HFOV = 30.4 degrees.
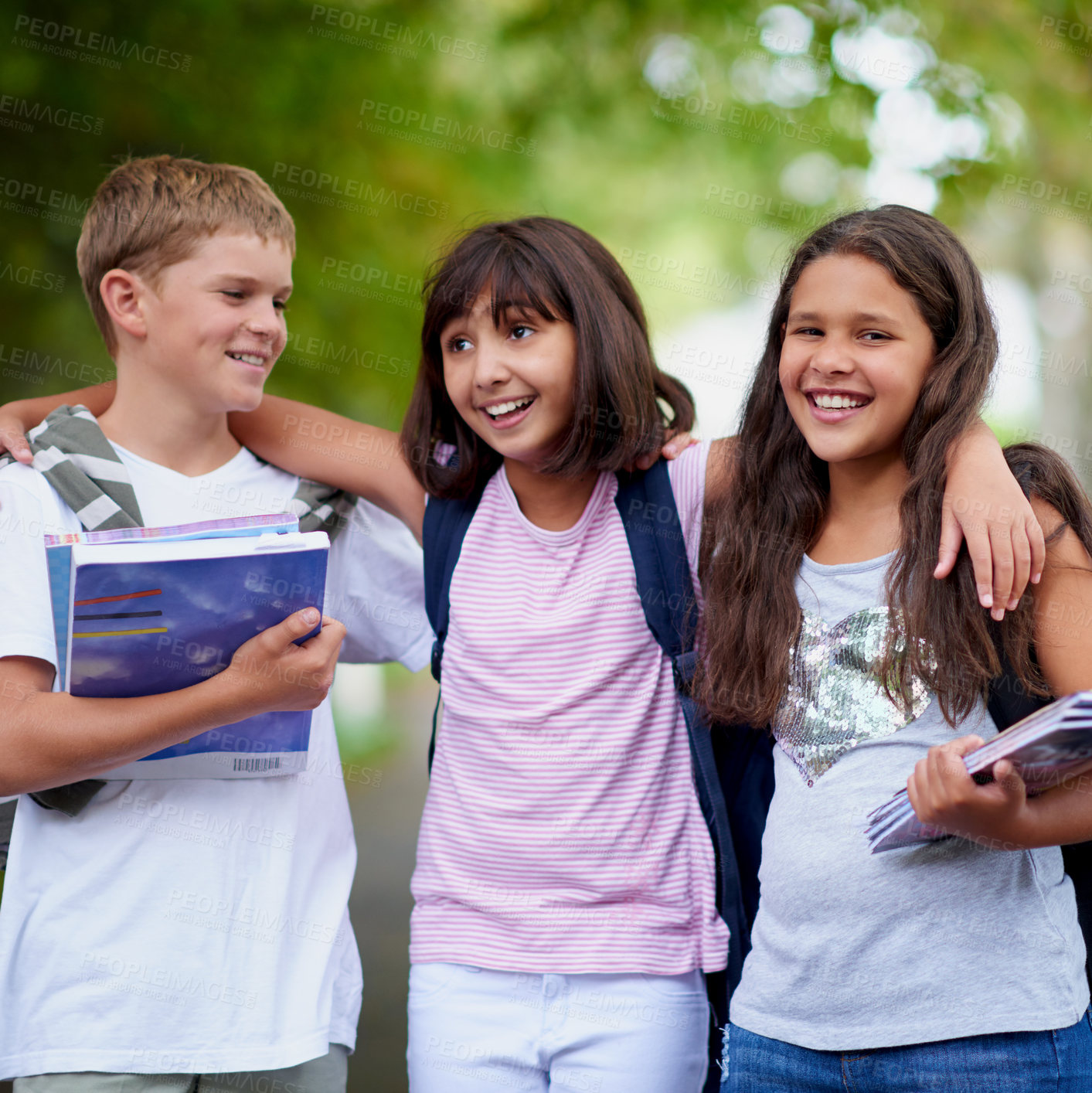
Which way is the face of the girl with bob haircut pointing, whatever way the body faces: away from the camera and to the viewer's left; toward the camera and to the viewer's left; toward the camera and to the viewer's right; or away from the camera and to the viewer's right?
toward the camera and to the viewer's left

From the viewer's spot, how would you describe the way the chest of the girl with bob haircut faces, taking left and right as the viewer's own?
facing the viewer
